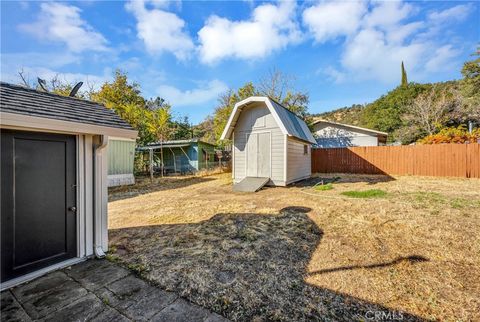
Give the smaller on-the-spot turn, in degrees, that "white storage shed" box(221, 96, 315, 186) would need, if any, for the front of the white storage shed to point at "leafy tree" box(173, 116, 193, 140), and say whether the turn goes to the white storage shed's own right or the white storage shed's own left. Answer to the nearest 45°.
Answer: approximately 90° to the white storage shed's own right

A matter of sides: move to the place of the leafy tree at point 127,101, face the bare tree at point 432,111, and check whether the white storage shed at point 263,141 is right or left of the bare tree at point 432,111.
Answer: right

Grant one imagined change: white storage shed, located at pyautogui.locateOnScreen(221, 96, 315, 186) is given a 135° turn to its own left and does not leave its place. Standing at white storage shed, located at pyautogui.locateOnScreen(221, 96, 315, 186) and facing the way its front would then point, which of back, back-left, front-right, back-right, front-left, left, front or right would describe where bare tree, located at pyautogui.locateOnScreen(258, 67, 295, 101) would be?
left

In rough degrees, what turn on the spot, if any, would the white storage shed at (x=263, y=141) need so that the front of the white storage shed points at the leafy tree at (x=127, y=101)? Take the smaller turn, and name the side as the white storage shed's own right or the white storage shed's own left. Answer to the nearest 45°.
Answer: approximately 90° to the white storage shed's own right

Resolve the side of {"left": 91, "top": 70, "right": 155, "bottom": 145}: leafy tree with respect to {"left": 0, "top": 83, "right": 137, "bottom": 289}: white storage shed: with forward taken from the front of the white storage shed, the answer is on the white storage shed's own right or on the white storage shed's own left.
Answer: on the white storage shed's own left

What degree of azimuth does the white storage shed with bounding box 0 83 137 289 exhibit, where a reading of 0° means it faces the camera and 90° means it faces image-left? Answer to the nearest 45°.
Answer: approximately 315°

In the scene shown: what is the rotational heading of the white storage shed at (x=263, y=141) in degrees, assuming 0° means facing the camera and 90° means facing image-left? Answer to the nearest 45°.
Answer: approximately 45°
